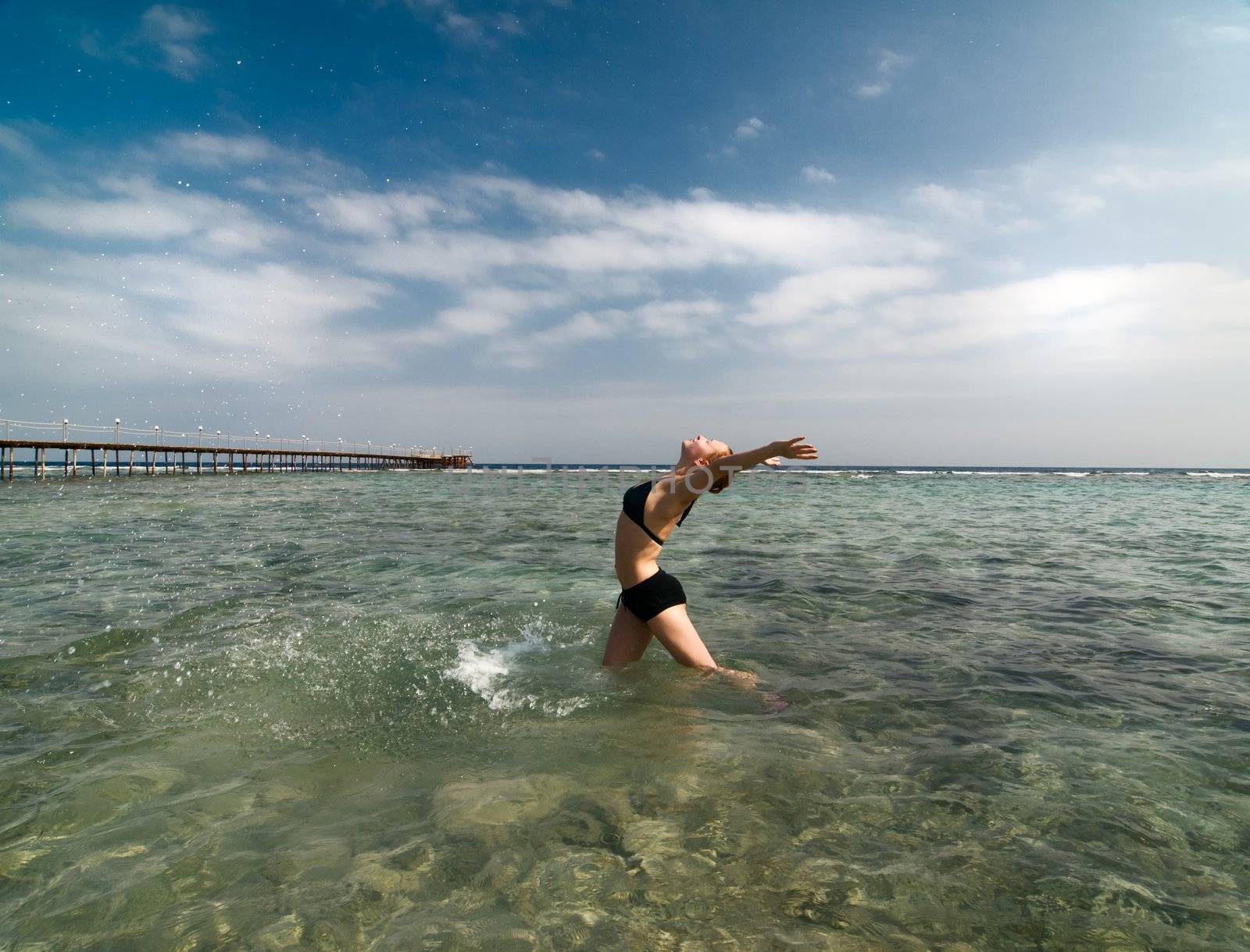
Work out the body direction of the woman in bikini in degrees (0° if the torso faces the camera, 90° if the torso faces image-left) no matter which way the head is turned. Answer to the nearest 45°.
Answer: approximately 90°
